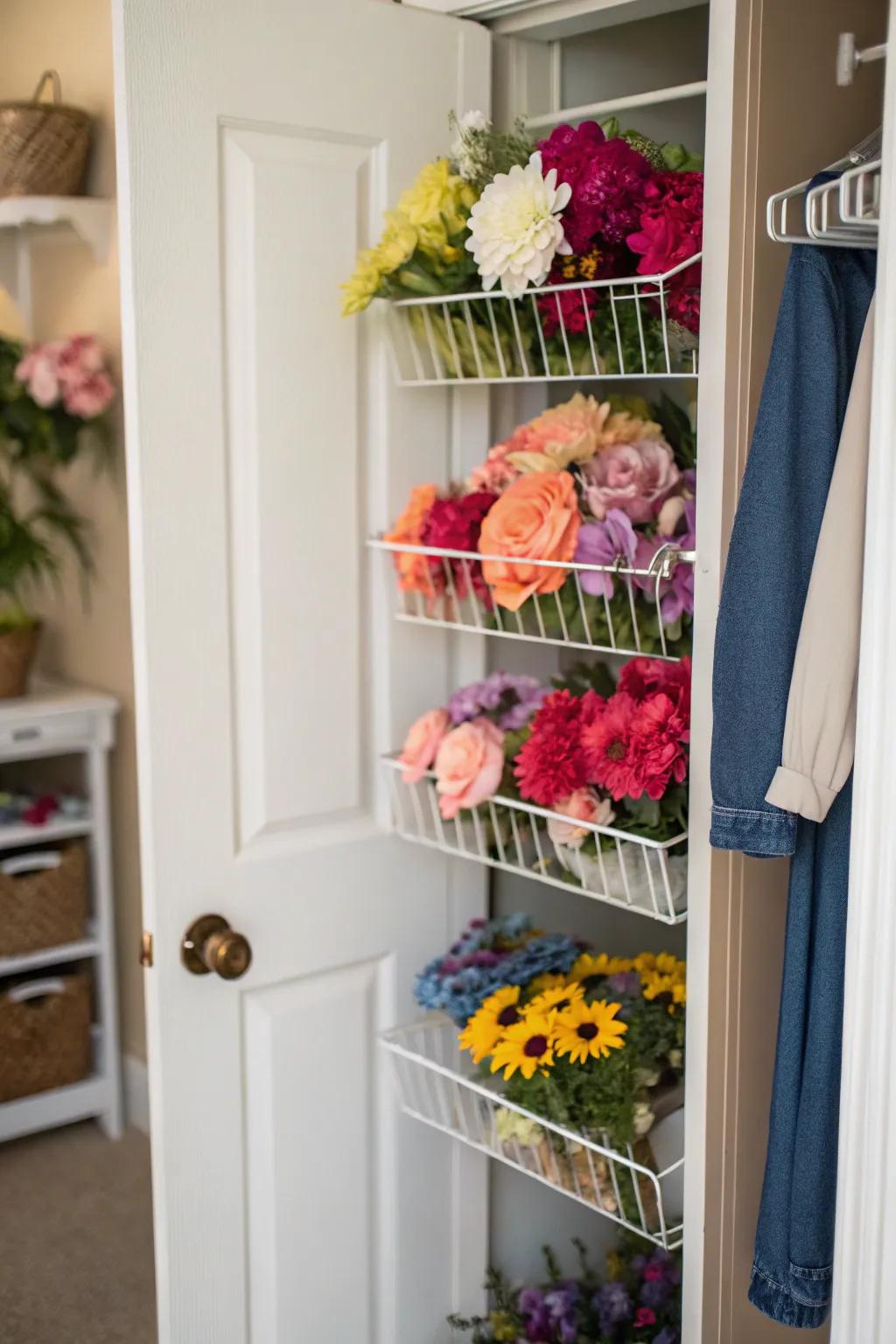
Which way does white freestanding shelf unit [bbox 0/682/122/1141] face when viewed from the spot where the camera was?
facing the viewer and to the right of the viewer

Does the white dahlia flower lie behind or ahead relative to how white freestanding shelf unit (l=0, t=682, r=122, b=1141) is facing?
ahead

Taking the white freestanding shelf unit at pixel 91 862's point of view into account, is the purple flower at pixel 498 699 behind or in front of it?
in front

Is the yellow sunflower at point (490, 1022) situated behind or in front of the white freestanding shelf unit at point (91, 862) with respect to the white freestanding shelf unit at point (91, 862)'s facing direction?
in front
